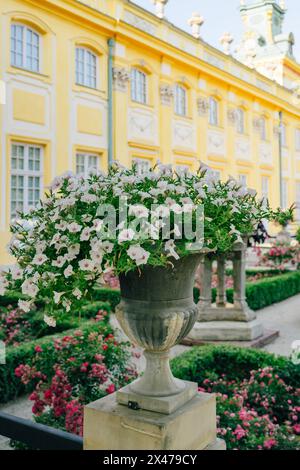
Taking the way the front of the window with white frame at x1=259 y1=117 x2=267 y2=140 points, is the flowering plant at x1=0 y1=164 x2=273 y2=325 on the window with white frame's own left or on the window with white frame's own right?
on the window with white frame's own right

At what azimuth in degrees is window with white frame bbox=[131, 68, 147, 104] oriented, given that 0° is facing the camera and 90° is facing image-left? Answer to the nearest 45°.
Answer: approximately 315°

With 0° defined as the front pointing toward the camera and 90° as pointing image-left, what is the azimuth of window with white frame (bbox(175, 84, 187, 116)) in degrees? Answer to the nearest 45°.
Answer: approximately 315°

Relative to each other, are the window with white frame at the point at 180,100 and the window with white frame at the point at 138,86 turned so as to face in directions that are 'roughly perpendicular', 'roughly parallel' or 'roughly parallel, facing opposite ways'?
roughly parallel

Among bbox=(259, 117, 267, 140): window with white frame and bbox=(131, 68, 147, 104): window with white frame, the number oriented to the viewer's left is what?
0

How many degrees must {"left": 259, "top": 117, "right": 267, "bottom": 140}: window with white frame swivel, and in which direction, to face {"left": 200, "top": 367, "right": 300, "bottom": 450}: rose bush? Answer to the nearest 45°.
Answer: approximately 45° to its right

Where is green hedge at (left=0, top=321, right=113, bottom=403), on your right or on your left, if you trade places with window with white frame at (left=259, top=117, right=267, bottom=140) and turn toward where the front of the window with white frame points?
on your right

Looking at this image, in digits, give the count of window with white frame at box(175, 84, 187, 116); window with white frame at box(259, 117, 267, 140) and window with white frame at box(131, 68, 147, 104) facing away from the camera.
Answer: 0

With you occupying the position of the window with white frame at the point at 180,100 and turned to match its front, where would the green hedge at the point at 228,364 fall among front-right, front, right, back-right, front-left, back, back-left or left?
front-right

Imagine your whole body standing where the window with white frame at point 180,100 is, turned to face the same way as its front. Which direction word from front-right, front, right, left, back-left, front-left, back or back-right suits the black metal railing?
front-right

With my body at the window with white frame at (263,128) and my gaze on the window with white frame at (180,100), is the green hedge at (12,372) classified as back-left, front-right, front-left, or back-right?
front-left

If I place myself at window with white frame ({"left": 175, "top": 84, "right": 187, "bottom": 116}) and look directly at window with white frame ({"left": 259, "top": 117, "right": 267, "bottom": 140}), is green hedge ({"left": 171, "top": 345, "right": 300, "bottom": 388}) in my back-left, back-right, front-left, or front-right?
back-right

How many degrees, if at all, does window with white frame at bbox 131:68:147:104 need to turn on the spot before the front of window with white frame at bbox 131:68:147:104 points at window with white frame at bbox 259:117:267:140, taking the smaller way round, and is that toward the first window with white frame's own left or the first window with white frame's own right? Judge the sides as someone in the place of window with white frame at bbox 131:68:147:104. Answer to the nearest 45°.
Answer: approximately 90° to the first window with white frame's own left

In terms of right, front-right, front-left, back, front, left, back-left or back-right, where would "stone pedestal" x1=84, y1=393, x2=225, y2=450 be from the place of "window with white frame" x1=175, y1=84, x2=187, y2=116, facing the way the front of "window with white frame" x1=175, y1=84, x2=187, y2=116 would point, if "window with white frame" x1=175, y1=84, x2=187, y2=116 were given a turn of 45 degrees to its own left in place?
right

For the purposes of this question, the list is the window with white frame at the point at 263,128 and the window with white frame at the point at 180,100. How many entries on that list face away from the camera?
0

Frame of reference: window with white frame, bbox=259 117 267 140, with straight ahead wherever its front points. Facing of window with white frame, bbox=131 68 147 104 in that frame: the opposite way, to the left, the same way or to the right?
the same way

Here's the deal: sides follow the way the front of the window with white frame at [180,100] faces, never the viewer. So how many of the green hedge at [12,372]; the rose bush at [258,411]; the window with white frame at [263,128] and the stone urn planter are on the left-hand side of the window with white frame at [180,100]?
1

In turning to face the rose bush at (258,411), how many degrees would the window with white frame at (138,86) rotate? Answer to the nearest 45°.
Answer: approximately 45° to its right

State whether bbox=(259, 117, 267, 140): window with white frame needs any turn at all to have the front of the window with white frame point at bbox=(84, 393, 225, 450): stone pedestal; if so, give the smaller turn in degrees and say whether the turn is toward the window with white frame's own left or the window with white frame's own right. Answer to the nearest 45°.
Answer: approximately 45° to the window with white frame's own right

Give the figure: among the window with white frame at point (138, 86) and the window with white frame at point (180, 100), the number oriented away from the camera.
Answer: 0

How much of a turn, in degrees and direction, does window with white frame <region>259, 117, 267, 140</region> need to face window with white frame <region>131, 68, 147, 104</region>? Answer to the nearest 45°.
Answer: approximately 90° to its right
